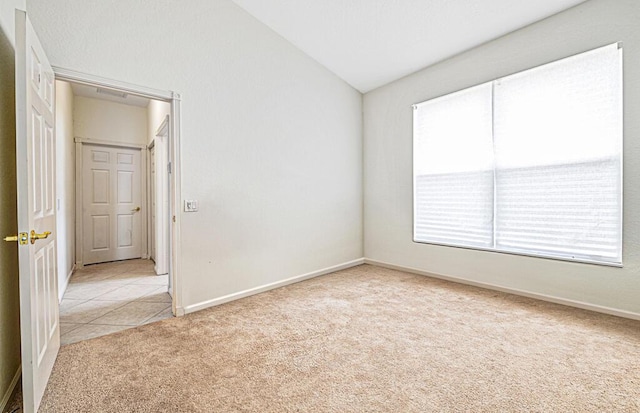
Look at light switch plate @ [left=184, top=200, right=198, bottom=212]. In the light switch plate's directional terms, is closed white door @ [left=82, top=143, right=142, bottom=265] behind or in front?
behind

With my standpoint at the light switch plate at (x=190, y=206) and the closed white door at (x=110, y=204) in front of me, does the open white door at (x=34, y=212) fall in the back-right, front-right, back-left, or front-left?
back-left

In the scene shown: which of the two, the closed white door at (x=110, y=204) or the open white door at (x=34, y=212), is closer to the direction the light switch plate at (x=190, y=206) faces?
the open white door

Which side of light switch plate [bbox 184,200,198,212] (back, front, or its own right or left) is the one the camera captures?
front

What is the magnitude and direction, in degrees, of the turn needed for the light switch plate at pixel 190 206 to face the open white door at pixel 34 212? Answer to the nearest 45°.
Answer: approximately 45° to its right

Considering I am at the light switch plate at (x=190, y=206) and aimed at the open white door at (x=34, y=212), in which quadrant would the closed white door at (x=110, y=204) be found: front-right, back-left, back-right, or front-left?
back-right
